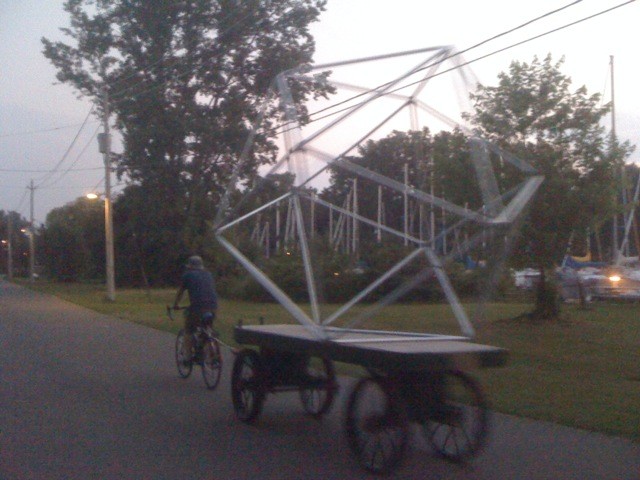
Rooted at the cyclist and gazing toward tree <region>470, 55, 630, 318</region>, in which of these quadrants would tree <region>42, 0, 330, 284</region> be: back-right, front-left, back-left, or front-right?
front-left

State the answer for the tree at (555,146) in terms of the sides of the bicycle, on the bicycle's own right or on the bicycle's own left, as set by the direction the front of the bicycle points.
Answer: on the bicycle's own right

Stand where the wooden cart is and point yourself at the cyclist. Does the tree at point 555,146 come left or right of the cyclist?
right

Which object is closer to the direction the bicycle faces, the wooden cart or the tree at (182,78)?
the tree

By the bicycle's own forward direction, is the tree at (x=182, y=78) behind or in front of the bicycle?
in front

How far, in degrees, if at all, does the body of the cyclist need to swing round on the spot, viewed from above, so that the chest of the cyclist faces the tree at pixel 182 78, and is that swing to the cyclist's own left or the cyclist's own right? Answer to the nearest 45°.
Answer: approximately 45° to the cyclist's own right

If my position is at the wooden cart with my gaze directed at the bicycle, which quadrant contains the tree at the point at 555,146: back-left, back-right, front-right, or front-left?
front-right

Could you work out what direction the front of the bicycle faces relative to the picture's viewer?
facing away from the viewer and to the left of the viewer

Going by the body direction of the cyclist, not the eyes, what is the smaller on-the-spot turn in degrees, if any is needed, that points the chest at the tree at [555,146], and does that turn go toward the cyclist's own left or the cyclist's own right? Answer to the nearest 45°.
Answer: approximately 90° to the cyclist's own right

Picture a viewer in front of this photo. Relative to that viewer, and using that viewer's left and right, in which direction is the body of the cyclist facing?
facing away from the viewer and to the left of the viewer
